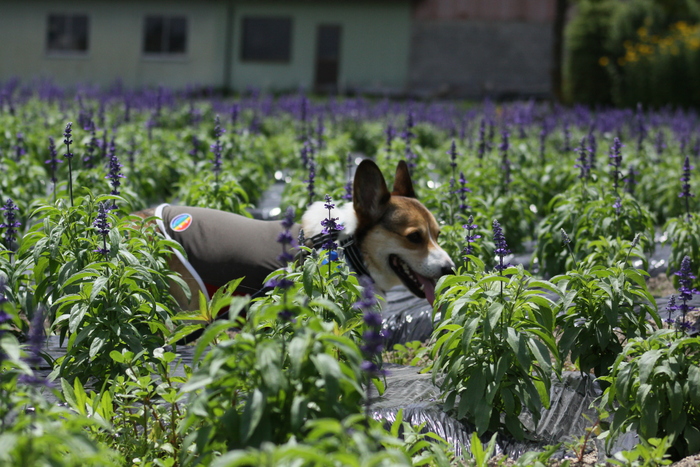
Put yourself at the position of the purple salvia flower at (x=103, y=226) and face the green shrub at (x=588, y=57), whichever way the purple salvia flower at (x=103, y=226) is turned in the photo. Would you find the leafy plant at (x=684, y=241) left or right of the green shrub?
right

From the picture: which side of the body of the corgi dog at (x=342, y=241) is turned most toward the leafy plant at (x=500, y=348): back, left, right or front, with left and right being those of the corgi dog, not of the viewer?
right

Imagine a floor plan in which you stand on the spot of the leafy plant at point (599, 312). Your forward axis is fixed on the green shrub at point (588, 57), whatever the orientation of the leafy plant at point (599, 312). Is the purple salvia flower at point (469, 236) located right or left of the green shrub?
left

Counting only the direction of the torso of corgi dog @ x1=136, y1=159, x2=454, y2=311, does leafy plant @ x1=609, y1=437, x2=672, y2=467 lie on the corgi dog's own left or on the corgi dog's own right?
on the corgi dog's own right

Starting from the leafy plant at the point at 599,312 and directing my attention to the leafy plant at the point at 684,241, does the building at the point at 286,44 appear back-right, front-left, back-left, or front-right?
front-left

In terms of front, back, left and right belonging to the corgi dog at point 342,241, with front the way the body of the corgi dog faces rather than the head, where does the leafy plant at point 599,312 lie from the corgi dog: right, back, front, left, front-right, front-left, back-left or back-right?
front-right

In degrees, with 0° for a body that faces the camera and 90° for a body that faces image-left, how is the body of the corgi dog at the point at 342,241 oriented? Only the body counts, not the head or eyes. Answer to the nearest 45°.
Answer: approximately 270°

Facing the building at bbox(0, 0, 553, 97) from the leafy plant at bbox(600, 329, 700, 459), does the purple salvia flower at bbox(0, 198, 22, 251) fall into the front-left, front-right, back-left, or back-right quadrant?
front-left

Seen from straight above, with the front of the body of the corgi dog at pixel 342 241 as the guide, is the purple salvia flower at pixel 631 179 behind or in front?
in front

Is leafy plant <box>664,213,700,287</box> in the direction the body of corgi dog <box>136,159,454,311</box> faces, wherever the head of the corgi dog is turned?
yes

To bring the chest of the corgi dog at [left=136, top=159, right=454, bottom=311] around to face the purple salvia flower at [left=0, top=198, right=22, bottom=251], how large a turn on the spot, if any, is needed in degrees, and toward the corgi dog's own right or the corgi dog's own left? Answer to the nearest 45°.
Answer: approximately 180°

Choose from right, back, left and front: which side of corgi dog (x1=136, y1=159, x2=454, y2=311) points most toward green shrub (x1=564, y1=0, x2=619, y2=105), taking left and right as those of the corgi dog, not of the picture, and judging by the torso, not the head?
left

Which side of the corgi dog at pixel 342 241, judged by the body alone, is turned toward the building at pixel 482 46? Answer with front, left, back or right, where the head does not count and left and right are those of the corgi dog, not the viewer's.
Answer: left

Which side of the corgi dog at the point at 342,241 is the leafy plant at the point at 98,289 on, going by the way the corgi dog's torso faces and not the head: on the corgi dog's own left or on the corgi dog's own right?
on the corgi dog's own right

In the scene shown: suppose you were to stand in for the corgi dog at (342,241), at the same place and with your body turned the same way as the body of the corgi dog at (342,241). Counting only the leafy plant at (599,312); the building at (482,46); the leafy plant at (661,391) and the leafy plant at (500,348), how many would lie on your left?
1

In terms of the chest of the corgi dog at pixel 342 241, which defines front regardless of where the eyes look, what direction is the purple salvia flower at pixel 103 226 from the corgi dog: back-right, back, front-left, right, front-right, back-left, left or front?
back-right

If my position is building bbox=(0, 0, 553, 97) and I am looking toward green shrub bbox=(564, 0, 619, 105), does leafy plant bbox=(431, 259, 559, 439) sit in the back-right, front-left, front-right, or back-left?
front-right
